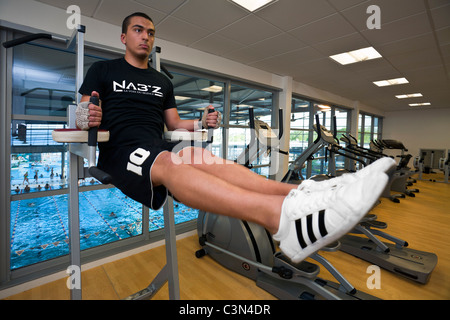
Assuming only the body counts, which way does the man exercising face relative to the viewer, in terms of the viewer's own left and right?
facing the viewer and to the right of the viewer

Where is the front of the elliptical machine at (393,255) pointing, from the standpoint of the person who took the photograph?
facing away from the viewer and to the left of the viewer

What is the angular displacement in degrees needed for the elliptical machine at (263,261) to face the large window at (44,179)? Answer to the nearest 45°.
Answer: approximately 45° to its left

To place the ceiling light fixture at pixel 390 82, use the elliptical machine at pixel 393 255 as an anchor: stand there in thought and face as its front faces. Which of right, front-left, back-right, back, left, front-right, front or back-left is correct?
front-right

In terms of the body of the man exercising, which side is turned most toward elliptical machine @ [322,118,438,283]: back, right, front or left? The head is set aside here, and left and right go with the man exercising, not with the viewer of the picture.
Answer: left

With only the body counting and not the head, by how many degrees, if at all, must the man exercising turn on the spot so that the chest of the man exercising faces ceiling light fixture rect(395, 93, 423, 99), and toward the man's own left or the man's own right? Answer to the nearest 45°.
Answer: approximately 90° to the man's own left

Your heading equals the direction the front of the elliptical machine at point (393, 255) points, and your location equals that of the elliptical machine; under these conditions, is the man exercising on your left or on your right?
on your left

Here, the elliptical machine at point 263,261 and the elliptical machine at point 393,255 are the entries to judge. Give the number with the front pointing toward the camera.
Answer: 0

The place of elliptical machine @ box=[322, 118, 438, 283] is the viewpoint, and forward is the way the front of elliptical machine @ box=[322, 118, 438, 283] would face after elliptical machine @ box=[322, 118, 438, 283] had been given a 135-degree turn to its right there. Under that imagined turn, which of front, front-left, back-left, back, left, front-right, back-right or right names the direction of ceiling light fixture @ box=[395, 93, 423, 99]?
left

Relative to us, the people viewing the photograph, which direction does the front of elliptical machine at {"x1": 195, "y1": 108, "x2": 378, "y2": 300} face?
facing away from the viewer and to the left of the viewer

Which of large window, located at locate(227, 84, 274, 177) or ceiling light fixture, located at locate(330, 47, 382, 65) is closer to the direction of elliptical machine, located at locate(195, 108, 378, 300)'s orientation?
the large window

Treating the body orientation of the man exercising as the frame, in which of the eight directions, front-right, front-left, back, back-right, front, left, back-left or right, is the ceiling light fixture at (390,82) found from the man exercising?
left

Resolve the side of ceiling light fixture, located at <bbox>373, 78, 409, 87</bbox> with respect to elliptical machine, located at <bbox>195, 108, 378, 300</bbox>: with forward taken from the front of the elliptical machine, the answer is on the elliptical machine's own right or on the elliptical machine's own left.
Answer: on the elliptical machine's own right
